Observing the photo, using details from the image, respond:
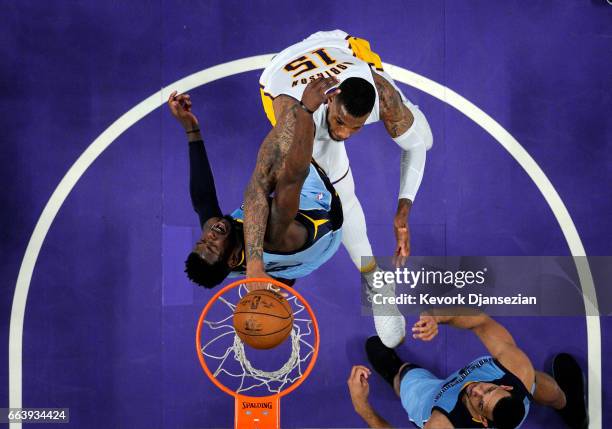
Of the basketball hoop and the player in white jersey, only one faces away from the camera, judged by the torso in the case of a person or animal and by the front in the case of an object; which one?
the basketball hoop

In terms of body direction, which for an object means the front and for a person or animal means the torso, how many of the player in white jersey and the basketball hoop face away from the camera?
1

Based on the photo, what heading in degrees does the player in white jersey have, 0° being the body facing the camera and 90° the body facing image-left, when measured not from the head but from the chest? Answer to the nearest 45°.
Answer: approximately 0°

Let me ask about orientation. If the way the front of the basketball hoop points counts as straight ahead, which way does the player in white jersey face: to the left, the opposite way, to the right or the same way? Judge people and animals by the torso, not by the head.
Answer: the opposite way

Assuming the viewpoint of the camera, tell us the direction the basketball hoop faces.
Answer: facing away from the viewer
